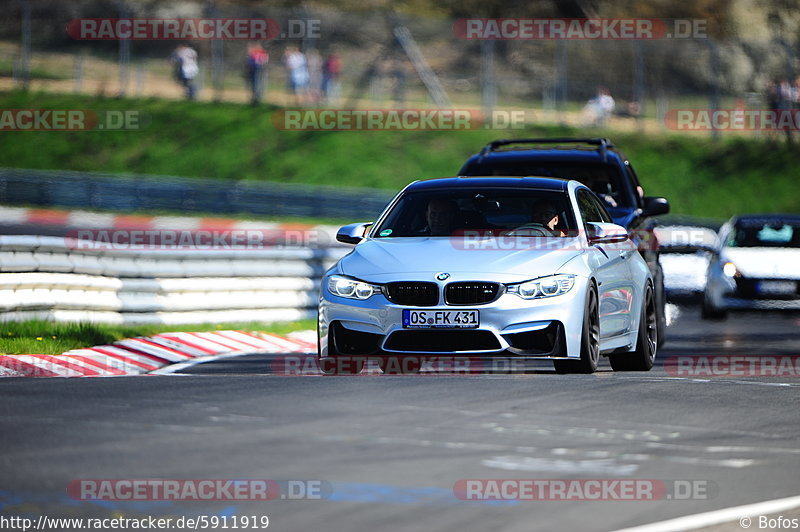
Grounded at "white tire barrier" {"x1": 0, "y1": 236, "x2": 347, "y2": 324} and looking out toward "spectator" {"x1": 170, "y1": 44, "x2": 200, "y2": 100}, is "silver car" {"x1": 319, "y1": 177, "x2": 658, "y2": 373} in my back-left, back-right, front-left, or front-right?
back-right

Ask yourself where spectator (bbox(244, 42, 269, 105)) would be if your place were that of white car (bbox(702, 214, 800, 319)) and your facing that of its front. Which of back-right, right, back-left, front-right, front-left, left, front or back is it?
back-right

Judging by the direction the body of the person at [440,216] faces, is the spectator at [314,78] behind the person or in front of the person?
behind

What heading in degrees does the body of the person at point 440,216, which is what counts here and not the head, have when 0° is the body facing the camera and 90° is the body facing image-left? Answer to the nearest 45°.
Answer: approximately 0°

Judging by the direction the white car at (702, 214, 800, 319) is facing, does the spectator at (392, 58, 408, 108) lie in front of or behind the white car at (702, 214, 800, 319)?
behind

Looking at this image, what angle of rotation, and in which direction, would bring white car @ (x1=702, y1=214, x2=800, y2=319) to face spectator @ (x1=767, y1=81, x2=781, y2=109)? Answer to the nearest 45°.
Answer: approximately 180°

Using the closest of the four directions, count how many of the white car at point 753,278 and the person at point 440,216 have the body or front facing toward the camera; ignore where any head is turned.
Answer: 2

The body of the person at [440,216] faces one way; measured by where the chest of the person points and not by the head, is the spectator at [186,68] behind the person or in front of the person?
behind

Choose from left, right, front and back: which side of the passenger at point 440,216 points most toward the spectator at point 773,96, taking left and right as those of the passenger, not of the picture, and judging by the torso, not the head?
back

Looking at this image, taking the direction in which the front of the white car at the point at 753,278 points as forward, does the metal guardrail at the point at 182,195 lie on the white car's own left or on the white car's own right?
on the white car's own right

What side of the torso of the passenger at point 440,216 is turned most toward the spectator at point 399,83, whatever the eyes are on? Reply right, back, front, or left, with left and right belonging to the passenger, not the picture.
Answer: back
